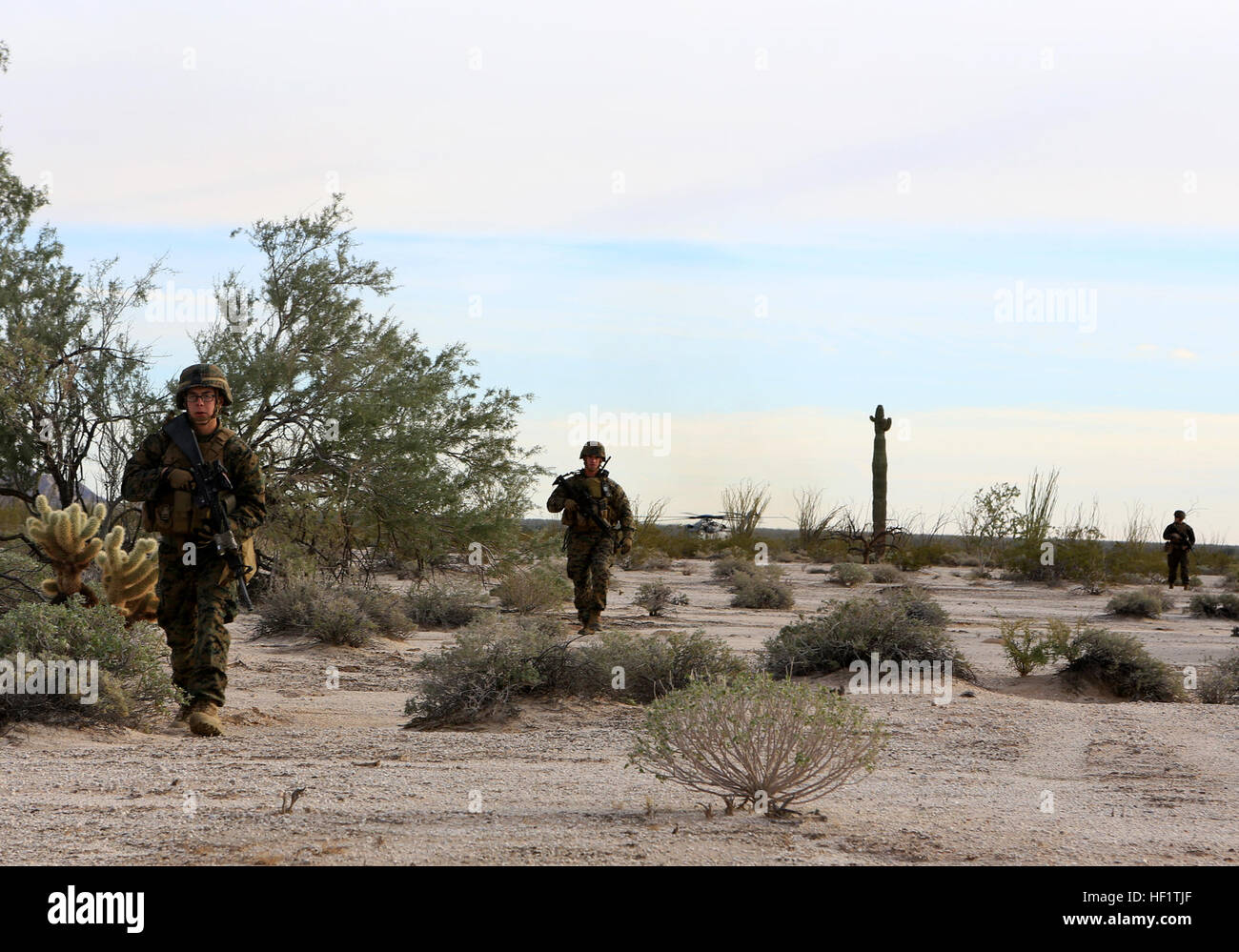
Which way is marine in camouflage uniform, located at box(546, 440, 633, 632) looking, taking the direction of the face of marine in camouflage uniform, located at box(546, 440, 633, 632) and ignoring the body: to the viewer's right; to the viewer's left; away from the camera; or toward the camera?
toward the camera

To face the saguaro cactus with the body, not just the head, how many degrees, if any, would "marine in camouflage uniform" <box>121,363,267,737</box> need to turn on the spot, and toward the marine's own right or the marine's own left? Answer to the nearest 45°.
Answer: approximately 135° to the marine's own left

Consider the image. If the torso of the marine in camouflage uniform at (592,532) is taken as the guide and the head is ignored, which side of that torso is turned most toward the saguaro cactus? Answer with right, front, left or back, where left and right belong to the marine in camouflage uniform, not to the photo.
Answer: back

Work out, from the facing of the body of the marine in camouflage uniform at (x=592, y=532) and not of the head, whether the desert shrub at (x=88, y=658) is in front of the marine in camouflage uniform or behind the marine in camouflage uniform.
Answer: in front

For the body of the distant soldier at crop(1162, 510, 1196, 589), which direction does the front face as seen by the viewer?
toward the camera

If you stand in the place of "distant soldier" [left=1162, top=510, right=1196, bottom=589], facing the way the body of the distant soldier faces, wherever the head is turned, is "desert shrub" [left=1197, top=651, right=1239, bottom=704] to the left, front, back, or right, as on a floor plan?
front

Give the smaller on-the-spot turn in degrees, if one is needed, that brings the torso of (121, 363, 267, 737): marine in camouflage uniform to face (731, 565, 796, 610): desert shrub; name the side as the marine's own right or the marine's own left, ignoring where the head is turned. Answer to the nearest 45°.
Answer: approximately 135° to the marine's own left

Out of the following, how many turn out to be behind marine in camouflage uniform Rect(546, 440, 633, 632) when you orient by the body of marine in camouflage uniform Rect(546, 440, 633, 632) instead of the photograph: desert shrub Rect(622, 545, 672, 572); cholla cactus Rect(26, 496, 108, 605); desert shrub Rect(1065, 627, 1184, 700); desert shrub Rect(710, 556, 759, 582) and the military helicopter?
3

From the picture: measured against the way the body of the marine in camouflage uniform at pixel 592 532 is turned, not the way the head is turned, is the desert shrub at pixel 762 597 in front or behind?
behind

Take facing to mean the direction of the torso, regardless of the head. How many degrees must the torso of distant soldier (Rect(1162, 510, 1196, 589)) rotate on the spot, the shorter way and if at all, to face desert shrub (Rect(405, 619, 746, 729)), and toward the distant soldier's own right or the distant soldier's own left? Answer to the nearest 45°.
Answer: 0° — they already face it

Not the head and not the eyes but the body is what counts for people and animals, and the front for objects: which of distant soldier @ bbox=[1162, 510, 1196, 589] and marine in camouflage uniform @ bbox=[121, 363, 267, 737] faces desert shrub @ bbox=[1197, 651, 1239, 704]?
the distant soldier

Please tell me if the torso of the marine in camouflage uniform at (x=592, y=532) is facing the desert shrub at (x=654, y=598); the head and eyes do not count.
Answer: no

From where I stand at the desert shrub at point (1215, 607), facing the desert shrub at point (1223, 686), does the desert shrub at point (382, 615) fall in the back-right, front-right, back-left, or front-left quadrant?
front-right

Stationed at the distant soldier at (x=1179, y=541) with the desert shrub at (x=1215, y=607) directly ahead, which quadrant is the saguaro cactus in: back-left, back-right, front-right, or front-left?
back-right

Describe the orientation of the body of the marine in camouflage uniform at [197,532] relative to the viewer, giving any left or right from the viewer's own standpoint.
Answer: facing the viewer

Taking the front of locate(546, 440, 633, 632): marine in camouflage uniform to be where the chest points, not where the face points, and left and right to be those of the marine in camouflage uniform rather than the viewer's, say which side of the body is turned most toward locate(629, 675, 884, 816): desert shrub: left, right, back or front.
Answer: front

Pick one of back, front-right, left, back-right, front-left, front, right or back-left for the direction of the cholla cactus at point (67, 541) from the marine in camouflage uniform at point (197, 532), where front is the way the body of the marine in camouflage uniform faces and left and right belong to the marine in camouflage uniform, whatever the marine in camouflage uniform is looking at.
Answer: back-right

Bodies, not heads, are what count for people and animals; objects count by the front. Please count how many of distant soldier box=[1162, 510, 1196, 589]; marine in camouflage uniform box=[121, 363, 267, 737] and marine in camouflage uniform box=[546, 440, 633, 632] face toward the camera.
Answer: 3

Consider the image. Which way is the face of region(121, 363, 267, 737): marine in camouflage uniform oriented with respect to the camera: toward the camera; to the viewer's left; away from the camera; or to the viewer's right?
toward the camera

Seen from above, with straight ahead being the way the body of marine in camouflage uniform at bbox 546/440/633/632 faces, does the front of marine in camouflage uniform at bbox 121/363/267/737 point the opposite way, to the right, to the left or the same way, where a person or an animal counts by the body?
the same way
